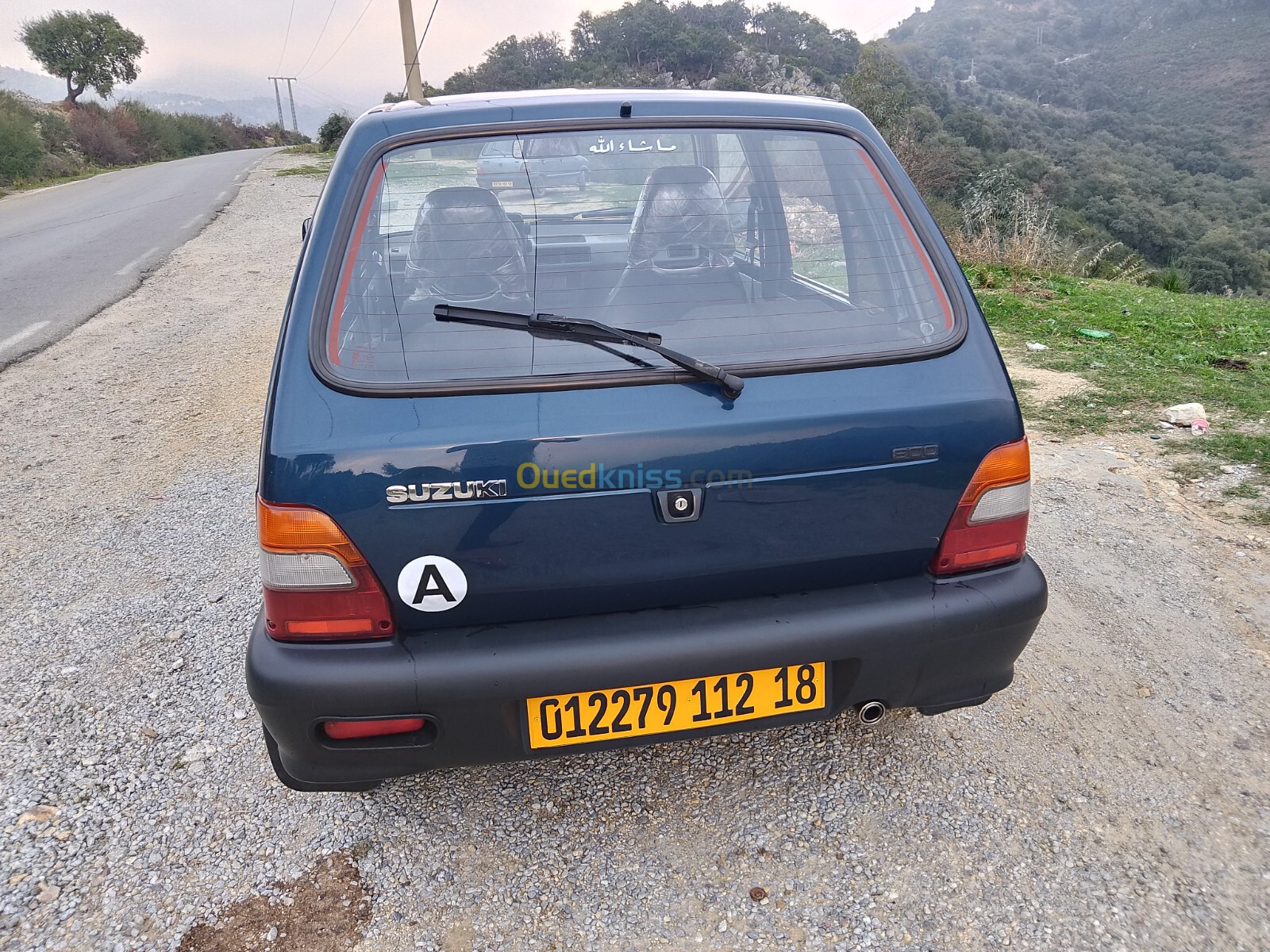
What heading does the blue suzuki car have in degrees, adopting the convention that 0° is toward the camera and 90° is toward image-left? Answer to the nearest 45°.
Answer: approximately 180°

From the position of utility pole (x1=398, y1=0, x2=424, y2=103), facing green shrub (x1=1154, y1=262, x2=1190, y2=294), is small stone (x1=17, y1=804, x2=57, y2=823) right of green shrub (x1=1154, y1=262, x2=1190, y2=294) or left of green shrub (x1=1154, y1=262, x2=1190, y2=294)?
right

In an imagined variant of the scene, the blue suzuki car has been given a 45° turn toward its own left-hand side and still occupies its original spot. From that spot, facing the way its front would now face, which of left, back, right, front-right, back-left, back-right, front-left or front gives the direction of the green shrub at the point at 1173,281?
right

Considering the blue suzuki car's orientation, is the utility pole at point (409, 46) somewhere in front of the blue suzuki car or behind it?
in front

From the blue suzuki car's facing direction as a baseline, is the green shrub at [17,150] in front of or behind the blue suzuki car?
in front

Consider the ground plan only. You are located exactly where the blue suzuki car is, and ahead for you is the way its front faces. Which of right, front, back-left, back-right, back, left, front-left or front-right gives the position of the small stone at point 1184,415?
front-right

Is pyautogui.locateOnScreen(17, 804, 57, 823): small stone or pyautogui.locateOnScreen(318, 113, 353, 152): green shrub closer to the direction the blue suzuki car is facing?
the green shrub

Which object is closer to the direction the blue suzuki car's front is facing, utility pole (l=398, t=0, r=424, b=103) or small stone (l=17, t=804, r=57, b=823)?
the utility pole

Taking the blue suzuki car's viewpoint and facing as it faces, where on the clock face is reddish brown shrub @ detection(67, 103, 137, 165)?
The reddish brown shrub is roughly at 11 o'clock from the blue suzuki car.

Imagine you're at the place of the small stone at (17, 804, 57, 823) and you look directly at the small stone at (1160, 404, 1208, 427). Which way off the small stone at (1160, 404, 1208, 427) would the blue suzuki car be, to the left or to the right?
left

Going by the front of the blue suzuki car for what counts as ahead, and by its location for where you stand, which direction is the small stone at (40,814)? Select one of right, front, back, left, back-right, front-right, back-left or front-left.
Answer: left
